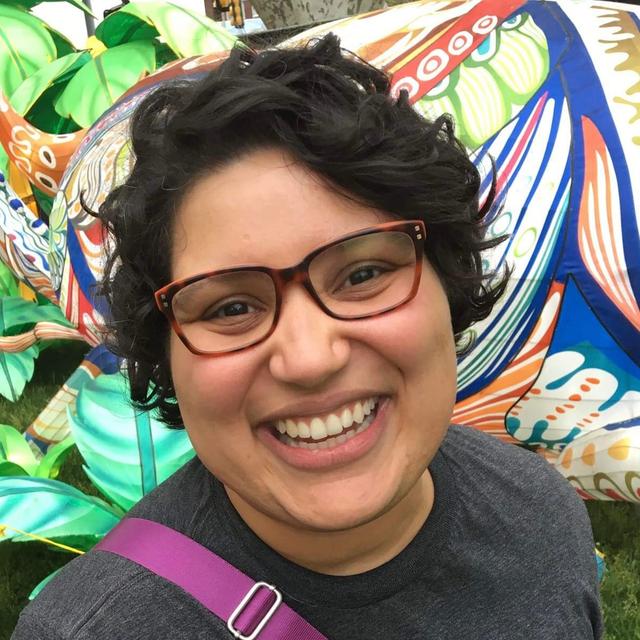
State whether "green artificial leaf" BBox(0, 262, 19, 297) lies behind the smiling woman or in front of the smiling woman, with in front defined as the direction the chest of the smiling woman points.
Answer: behind

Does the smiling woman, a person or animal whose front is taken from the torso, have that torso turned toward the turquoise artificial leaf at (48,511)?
no

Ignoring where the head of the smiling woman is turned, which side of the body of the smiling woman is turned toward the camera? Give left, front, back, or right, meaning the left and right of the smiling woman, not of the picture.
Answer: front

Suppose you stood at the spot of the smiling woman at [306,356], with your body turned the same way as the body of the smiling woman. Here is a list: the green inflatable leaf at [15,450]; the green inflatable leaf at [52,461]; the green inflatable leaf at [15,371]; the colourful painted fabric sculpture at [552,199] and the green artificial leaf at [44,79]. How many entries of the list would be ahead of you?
0

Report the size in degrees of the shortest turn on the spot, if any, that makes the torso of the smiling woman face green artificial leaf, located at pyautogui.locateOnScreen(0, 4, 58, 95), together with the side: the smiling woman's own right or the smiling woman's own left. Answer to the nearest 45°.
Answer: approximately 180°

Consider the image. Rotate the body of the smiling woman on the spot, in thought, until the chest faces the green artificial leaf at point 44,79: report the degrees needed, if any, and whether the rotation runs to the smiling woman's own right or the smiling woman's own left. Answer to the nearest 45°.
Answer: approximately 180°

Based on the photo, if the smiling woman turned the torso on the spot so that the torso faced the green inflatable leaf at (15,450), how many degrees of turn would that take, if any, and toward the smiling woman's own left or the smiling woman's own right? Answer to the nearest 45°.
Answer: approximately 135° to the smiling woman's own right

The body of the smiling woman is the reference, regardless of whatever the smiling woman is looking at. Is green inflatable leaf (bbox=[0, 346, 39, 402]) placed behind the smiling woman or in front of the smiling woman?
behind

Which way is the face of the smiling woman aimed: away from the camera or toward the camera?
toward the camera

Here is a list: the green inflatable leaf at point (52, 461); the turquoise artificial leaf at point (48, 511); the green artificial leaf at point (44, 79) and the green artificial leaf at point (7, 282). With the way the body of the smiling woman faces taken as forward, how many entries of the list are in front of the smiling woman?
0

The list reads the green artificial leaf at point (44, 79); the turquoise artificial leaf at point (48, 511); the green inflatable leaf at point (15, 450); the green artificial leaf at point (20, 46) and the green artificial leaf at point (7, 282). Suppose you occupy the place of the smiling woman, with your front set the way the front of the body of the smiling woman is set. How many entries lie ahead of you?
0

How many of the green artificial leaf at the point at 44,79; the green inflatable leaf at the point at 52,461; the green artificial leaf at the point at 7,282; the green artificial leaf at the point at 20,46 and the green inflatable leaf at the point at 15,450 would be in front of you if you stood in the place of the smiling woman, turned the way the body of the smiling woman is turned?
0
